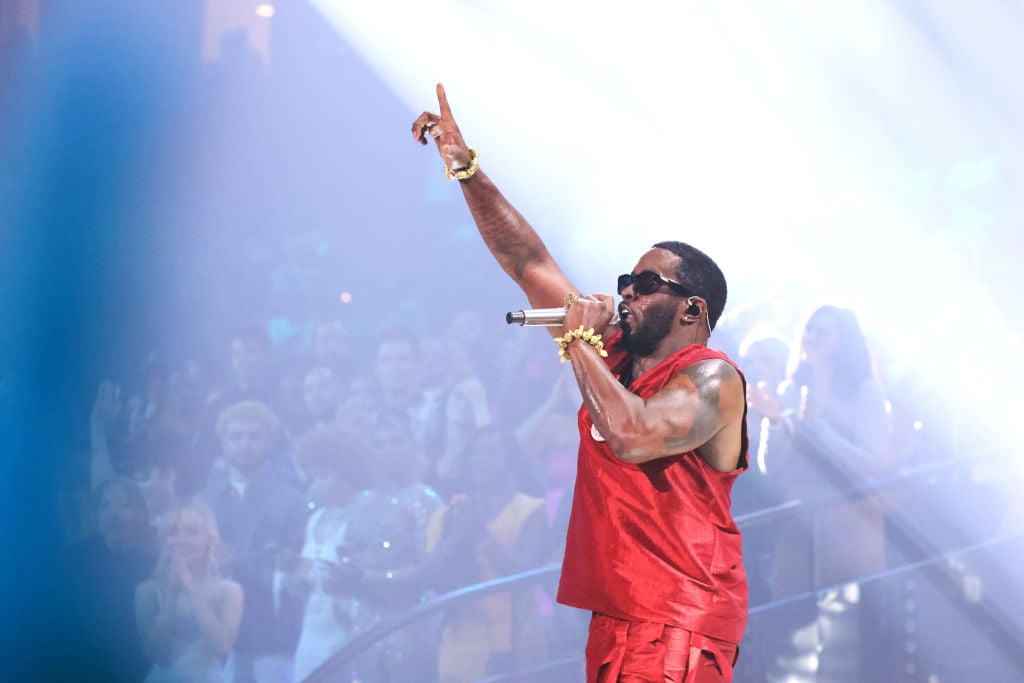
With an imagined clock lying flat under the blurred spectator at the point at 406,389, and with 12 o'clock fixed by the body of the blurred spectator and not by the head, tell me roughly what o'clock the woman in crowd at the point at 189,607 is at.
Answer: The woman in crowd is roughly at 1 o'clock from the blurred spectator.

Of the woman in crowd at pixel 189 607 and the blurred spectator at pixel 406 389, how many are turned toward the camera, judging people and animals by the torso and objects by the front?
2

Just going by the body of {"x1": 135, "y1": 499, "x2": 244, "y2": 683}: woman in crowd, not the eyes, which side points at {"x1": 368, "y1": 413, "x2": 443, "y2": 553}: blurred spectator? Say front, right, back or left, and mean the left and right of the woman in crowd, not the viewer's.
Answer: left

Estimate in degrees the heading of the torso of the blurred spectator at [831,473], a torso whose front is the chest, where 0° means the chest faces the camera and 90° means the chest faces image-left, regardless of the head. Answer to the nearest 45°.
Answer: approximately 45°

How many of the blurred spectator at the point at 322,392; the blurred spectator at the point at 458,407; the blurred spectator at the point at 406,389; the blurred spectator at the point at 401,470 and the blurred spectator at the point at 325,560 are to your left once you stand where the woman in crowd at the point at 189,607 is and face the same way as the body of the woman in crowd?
5

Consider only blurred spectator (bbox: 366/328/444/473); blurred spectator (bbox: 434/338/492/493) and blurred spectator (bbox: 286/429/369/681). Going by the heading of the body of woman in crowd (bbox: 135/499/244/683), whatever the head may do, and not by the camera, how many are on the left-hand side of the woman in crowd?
3

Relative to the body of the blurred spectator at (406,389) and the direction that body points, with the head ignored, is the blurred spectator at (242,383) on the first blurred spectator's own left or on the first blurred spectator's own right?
on the first blurred spectator's own right

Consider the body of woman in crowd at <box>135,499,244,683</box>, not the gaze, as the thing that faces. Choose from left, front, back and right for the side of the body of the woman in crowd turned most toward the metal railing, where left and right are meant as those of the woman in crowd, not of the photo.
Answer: left

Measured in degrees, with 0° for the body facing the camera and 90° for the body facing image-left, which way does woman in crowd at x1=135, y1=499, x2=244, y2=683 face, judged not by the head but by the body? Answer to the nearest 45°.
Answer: approximately 0°
